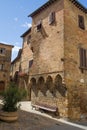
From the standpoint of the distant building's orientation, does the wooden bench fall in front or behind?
in front

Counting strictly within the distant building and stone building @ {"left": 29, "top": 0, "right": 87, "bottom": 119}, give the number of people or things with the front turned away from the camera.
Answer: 0

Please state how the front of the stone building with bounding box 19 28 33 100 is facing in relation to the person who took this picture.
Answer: facing the viewer and to the left of the viewer

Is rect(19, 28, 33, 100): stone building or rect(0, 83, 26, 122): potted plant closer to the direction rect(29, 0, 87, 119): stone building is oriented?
the potted plant

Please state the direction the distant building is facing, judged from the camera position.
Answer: facing the viewer and to the right of the viewer

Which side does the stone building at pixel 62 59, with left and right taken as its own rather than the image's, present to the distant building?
right

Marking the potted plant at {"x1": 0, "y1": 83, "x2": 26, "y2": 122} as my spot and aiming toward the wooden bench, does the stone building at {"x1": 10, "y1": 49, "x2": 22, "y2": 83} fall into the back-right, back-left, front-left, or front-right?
front-left

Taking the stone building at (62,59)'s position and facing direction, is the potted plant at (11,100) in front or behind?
in front

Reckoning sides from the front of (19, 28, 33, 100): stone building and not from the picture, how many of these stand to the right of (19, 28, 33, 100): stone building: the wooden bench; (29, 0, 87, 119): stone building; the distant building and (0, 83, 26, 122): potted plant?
1
